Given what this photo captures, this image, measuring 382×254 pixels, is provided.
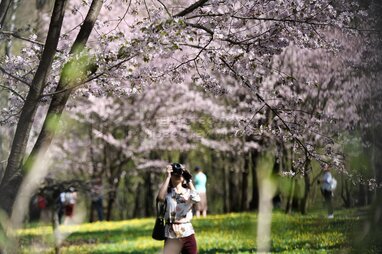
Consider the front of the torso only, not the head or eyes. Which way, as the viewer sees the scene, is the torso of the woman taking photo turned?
toward the camera

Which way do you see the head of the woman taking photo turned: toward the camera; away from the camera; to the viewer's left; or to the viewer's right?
toward the camera

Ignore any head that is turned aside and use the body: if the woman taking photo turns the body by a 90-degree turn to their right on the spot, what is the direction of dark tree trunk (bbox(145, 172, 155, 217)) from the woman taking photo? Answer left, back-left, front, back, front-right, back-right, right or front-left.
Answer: right

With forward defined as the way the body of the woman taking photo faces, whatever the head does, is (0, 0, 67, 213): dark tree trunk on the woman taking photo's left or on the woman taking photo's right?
on the woman taking photo's right

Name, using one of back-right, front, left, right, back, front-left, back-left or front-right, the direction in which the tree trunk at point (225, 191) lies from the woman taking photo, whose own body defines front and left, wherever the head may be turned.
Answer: back

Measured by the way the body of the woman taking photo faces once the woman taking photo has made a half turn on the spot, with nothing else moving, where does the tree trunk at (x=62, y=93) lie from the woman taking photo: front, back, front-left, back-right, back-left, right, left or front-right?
back-left
